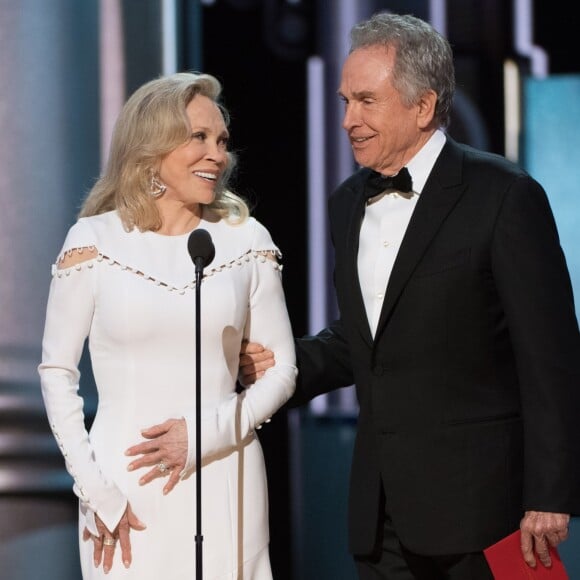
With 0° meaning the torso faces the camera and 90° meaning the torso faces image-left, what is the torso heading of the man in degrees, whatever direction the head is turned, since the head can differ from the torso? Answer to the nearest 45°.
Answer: approximately 45°

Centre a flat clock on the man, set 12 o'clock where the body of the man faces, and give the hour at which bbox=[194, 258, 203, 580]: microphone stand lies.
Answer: The microphone stand is roughly at 1 o'clock from the man.

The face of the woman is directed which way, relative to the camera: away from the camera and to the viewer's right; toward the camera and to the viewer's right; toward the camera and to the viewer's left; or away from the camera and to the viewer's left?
toward the camera and to the viewer's right

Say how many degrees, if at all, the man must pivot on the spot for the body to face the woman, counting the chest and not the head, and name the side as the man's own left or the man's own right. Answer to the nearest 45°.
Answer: approximately 45° to the man's own right

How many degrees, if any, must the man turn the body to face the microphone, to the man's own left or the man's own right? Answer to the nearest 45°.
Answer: approximately 45° to the man's own right

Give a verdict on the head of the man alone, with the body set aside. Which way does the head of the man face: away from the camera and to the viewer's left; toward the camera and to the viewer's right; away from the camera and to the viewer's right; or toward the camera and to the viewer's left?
toward the camera and to the viewer's left
